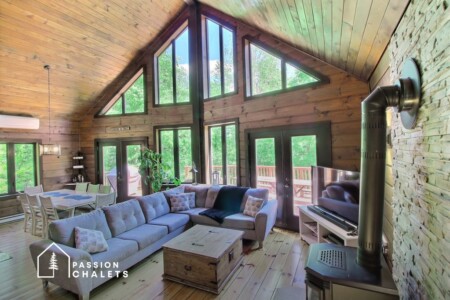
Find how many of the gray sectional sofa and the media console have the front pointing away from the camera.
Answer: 0

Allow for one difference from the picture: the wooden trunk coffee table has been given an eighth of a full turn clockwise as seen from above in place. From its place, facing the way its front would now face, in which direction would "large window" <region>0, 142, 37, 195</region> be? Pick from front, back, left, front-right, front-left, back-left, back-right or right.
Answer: back-right

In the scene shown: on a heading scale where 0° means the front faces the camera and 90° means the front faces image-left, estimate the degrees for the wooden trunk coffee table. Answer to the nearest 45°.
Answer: approximately 315°

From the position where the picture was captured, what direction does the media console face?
facing the viewer and to the left of the viewer

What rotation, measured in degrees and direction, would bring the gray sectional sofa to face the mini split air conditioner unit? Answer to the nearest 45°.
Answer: approximately 180°

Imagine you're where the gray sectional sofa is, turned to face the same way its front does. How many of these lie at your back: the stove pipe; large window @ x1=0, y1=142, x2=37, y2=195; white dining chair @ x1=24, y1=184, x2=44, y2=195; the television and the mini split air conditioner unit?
3

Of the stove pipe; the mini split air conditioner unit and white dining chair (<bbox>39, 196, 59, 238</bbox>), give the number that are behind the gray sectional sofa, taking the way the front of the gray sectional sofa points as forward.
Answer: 2

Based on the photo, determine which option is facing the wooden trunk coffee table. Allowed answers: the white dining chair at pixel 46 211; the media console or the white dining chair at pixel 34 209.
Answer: the media console

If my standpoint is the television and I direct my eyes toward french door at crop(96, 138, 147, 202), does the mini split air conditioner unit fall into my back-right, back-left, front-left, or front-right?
front-left

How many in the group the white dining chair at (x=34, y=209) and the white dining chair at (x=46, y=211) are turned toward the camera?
0

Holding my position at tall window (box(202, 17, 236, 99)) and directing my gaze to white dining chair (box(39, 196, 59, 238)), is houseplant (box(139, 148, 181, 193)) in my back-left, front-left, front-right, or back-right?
front-right

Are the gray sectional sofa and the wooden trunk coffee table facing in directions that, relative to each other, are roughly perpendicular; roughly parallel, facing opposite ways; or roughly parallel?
roughly parallel

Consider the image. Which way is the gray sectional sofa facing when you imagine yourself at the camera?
facing the viewer and to the right of the viewer

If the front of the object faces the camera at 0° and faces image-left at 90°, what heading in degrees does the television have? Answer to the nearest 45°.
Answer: approximately 45°

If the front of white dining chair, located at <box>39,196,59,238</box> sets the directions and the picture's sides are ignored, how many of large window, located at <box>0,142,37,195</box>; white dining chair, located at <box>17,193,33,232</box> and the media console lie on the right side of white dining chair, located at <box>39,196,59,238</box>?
1

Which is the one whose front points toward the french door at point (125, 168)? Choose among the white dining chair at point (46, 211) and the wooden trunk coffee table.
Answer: the white dining chair
